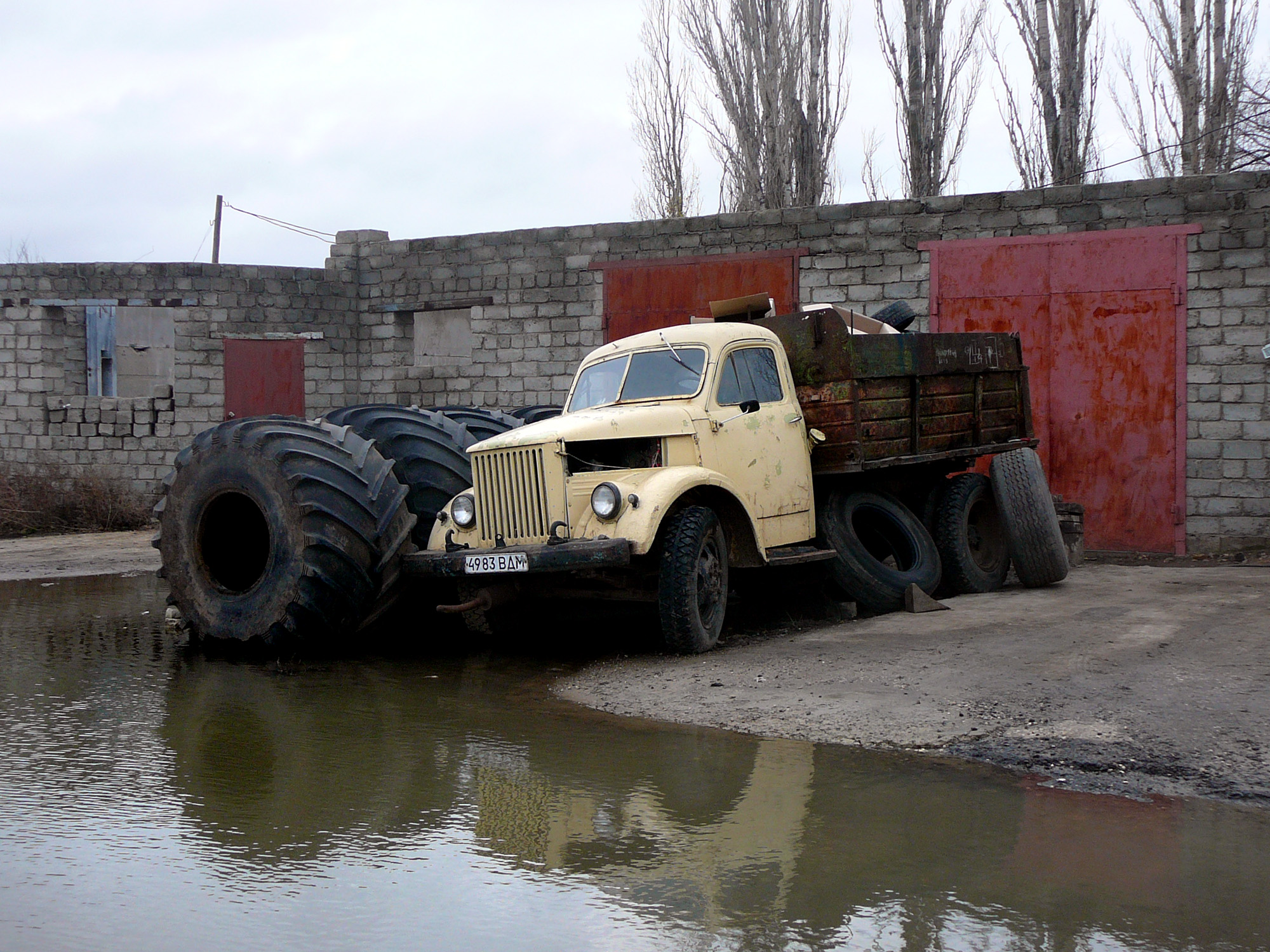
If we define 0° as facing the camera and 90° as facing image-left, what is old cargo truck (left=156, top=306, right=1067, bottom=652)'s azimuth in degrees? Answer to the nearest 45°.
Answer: approximately 45°

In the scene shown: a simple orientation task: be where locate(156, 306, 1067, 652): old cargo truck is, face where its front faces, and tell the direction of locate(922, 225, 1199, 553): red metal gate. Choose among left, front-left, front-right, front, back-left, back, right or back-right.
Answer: back

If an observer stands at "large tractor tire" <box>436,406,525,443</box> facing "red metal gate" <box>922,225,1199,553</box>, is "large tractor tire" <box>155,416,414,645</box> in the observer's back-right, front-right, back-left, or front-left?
back-right

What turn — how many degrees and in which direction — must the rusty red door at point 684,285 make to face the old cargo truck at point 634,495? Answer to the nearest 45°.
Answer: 0° — it already faces it

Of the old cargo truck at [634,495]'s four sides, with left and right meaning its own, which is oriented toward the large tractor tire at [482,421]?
right

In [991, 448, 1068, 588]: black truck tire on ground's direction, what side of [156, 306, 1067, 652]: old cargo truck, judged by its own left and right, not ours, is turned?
back

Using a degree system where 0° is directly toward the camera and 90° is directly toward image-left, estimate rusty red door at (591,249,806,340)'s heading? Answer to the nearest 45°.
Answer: approximately 0°

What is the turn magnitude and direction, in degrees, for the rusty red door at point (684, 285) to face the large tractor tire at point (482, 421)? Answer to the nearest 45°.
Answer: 0° — it already faces it

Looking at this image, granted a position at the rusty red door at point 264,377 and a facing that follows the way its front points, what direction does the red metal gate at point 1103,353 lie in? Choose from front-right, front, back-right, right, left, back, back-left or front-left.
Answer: front-left

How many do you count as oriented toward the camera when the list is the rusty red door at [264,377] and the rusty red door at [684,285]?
2
